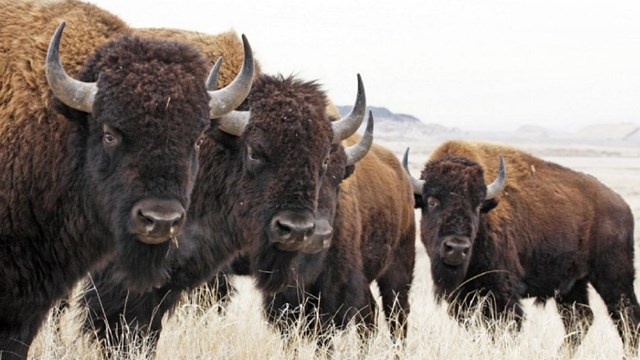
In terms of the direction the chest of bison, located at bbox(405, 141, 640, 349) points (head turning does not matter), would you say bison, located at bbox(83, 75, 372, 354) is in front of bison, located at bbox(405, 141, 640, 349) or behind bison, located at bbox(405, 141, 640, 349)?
in front

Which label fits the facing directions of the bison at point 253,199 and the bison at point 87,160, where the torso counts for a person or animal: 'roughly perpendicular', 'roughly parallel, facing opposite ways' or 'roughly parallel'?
roughly parallel

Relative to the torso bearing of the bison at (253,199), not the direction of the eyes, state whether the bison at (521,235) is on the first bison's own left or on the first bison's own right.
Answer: on the first bison's own left

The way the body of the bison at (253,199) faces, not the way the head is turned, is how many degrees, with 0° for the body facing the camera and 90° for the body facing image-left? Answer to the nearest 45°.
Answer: approximately 315°

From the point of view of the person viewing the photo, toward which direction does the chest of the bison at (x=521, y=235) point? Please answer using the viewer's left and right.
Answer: facing the viewer and to the left of the viewer

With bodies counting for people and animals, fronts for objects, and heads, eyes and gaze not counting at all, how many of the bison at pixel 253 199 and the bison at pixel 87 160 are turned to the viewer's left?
0

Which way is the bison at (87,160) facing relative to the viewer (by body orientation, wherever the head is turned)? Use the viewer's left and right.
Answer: facing the viewer and to the right of the viewer

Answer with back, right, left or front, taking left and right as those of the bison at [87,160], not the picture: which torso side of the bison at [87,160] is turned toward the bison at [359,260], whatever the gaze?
left
